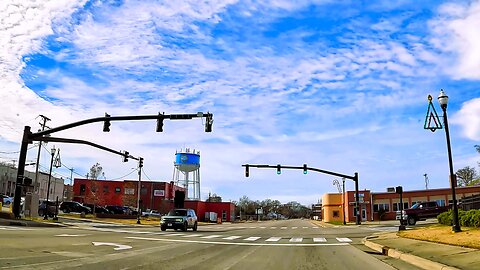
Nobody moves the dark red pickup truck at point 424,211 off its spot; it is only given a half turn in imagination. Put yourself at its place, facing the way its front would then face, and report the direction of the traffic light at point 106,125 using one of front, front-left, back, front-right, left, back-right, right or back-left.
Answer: back

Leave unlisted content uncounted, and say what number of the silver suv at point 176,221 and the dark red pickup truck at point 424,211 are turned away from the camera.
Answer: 0

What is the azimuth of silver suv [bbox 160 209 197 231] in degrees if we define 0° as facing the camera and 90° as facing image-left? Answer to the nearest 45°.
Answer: approximately 45°

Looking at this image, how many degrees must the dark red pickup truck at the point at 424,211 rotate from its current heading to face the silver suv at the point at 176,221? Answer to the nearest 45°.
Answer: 0° — it already faces it

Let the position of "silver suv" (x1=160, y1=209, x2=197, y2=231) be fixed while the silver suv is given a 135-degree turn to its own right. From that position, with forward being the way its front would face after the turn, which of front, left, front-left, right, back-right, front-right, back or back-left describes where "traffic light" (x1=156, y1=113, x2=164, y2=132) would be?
back

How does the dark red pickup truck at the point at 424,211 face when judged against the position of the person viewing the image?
facing the viewer and to the left of the viewer

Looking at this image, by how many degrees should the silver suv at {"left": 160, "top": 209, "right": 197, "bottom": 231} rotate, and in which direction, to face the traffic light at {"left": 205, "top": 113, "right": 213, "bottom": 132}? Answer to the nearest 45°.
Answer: approximately 45° to its left

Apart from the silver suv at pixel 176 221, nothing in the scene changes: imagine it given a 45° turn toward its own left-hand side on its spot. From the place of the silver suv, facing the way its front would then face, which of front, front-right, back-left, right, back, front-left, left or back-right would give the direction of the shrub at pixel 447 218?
front-left
